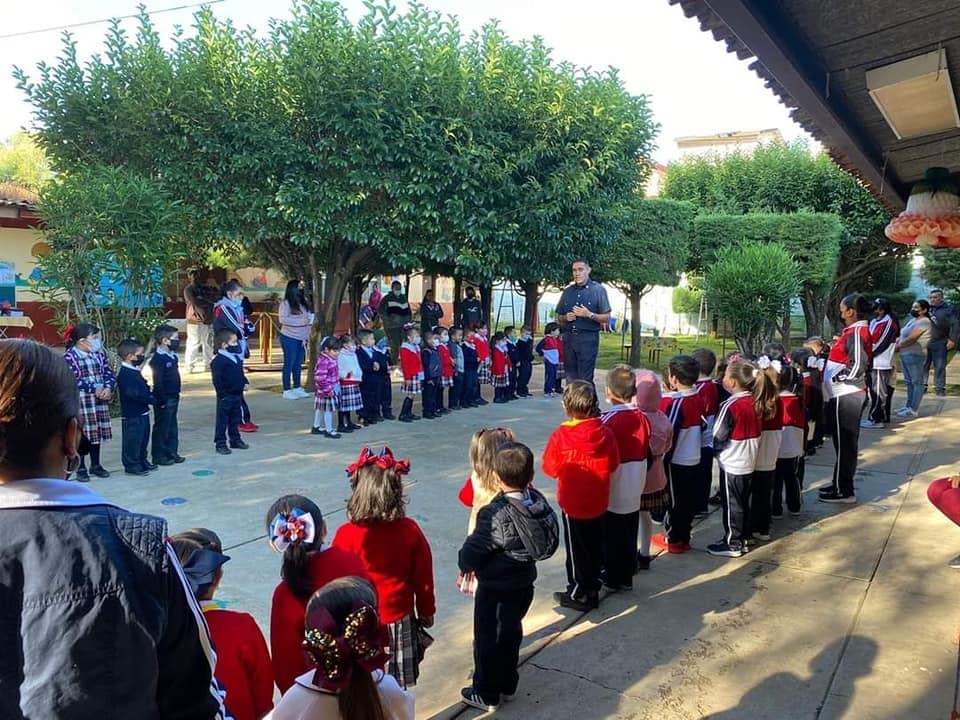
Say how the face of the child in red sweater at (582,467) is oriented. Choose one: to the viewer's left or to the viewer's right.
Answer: to the viewer's left

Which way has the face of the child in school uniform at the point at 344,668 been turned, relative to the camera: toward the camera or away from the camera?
away from the camera

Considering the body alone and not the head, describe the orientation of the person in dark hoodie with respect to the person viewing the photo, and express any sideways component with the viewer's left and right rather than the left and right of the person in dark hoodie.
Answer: facing away from the viewer and to the left of the viewer

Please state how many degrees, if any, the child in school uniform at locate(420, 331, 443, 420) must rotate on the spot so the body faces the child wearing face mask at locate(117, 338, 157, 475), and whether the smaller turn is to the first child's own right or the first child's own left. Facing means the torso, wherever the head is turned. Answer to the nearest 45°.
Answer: approximately 90° to the first child's own right

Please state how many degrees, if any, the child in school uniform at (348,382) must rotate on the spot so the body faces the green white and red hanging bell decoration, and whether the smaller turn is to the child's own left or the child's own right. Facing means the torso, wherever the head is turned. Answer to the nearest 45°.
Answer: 0° — they already face it

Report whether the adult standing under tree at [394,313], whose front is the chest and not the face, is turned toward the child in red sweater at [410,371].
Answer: yes

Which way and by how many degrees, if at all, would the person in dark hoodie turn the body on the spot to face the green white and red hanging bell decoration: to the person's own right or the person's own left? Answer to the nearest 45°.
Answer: approximately 90° to the person's own right
